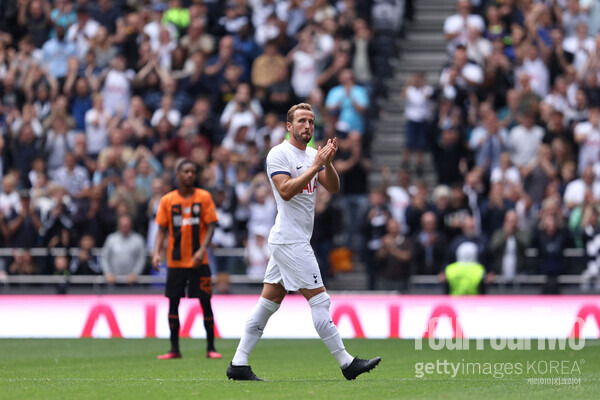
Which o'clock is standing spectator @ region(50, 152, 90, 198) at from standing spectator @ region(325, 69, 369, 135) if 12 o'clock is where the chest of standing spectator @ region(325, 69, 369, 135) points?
standing spectator @ region(50, 152, 90, 198) is roughly at 3 o'clock from standing spectator @ region(325, 69, 369, 135).

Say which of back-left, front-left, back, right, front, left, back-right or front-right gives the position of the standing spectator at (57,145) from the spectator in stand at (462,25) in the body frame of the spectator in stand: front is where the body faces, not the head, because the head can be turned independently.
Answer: right

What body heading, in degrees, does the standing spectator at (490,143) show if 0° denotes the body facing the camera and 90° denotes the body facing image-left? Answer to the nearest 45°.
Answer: approximately 0°

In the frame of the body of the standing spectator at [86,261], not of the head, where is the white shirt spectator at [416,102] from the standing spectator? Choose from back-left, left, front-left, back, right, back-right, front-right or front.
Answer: left

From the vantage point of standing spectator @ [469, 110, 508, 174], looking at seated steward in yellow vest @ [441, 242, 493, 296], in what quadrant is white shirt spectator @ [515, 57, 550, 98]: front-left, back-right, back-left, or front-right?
back-left

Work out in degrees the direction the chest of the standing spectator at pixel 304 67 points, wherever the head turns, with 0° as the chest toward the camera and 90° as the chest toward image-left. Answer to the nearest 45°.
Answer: approximately 0°

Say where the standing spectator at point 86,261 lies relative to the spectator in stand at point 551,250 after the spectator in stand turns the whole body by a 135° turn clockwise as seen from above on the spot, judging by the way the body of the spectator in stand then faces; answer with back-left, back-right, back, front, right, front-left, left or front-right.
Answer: front-left

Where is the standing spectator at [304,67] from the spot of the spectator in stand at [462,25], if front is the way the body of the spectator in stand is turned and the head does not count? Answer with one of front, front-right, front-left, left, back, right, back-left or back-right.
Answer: right

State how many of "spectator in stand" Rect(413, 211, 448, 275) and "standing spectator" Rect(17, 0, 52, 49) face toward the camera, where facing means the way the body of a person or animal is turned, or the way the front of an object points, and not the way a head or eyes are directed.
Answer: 2

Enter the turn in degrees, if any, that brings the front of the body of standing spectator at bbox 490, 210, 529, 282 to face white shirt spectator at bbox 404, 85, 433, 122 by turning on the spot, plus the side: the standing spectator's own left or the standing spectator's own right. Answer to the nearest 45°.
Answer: approximately 135° to the standing spectator's own right
